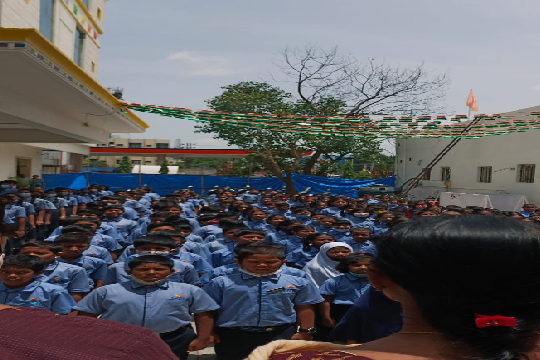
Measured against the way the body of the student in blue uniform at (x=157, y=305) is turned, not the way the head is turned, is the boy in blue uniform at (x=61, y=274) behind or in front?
behind

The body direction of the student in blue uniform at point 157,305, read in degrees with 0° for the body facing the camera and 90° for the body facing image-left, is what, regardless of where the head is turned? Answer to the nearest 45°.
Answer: approximately 0°

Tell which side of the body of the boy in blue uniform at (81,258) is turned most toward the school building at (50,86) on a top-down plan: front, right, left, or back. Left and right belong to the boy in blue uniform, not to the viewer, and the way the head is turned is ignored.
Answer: back

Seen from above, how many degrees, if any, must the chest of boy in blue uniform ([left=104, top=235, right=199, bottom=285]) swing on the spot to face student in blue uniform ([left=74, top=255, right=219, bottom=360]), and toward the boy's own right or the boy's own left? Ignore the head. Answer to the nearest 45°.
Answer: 0° — they already face them

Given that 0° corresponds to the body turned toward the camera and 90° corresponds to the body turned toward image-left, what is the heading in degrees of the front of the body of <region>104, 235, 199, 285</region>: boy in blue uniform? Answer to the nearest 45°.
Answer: approximately 0°

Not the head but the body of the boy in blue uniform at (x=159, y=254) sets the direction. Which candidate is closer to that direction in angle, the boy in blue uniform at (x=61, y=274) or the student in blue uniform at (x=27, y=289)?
the student in blue uniform

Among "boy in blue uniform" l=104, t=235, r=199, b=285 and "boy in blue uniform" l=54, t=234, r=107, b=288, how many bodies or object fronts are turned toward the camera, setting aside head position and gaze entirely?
2

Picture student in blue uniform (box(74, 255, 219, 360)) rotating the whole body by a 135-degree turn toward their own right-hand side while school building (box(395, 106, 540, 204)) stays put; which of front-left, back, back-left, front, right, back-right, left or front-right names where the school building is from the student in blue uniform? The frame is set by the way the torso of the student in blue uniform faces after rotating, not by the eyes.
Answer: right

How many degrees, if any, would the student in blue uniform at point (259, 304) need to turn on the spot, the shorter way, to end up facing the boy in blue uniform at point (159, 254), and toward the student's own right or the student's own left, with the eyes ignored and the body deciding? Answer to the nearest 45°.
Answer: approximately 135° to the student's own right

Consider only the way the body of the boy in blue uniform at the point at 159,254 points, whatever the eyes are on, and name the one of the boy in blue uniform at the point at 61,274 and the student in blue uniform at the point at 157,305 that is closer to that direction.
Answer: the student in blue uniform
